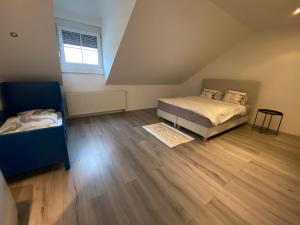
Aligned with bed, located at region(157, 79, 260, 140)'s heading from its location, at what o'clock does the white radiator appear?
The white radiator is roughly at 1 o'clock from the bed.

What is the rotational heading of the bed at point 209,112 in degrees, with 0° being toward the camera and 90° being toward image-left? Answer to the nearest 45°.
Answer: approximately 45°

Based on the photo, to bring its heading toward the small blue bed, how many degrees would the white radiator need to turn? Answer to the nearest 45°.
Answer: approximately 45° to its right

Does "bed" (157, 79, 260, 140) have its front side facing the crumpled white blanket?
yes

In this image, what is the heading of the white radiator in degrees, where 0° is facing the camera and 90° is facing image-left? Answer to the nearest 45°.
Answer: approximately 315°
